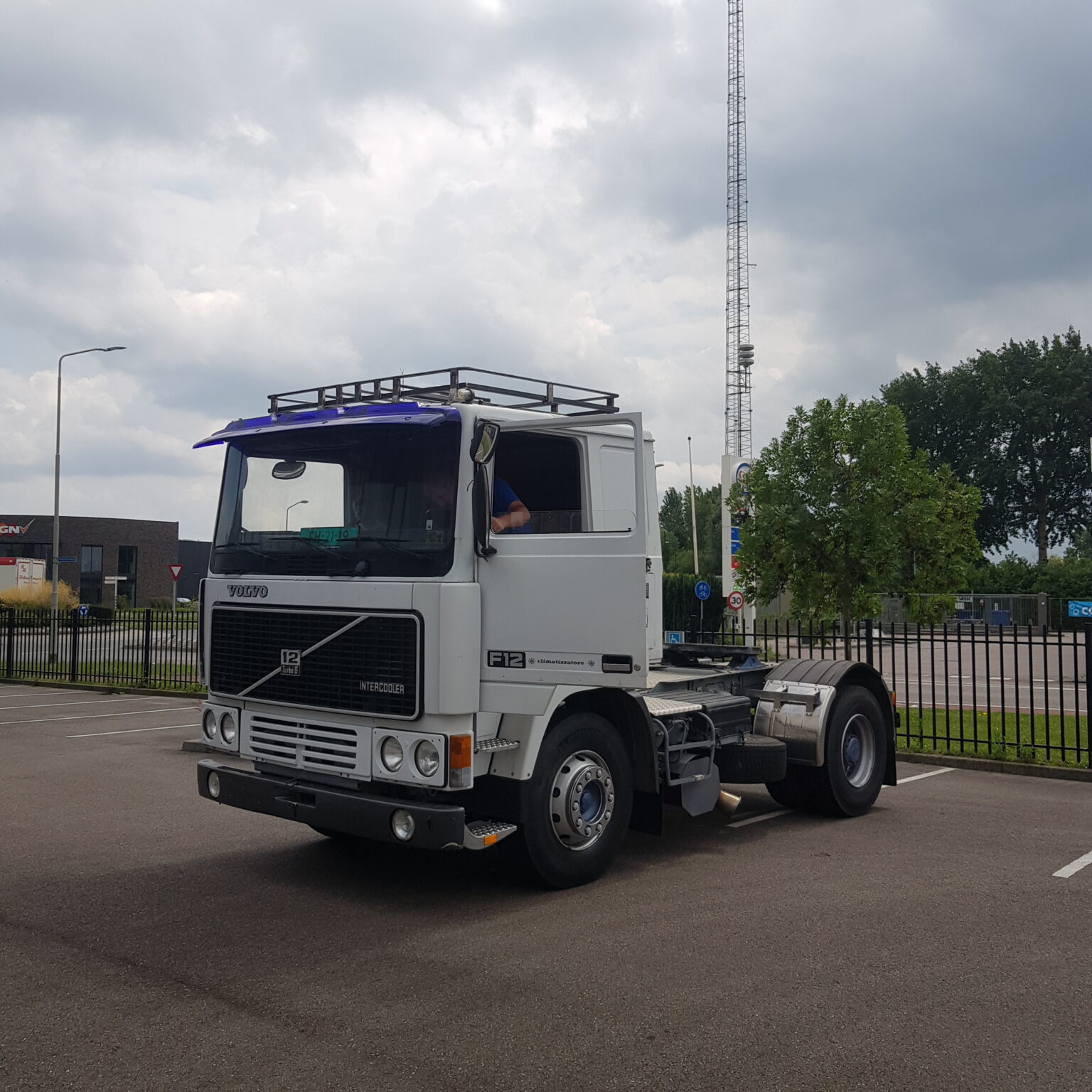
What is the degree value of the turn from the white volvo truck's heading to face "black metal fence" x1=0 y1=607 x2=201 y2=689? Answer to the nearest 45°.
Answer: approximately 90° to its right

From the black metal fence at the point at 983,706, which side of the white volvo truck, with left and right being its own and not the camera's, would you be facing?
back

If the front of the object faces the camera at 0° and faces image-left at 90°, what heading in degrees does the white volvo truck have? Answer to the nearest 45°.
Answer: approximately 45°

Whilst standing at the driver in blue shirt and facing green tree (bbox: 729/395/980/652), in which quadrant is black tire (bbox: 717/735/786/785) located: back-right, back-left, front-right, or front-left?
front-right

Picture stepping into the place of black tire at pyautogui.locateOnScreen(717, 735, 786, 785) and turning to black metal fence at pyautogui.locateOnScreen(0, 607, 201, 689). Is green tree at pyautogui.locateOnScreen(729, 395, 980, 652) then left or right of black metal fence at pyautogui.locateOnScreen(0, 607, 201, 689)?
right
